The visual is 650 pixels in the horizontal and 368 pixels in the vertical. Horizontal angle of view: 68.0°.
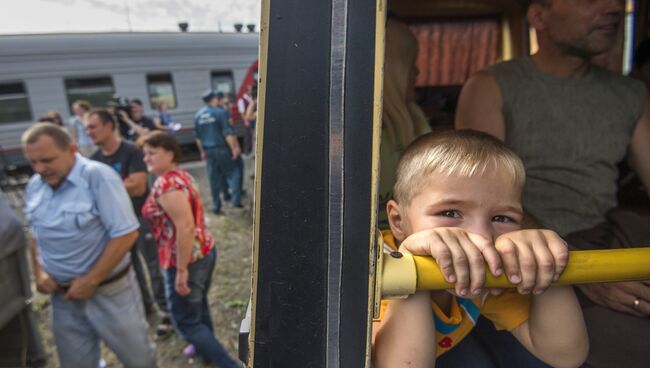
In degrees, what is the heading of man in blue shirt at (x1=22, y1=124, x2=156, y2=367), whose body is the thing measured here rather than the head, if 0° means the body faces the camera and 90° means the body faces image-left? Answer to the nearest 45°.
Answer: approximately 45°

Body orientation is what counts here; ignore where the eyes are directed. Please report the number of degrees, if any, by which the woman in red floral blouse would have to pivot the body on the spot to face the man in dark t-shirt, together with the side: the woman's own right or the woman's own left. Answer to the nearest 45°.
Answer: approximately 90° to the woman's own right

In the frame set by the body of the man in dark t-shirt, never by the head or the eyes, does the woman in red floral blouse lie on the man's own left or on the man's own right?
on the man's own left

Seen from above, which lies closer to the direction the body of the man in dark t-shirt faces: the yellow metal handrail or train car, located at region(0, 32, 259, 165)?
the yellow metal handrail

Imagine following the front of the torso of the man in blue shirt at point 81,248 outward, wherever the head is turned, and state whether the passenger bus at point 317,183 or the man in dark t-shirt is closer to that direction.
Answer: the passenger bus

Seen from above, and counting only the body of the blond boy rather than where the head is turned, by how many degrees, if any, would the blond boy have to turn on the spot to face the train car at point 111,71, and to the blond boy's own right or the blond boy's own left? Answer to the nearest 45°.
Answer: approximately 135° to the blond boy's own right

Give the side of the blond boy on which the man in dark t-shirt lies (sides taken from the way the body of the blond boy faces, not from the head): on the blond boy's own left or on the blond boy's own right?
on the blond boy's own right
